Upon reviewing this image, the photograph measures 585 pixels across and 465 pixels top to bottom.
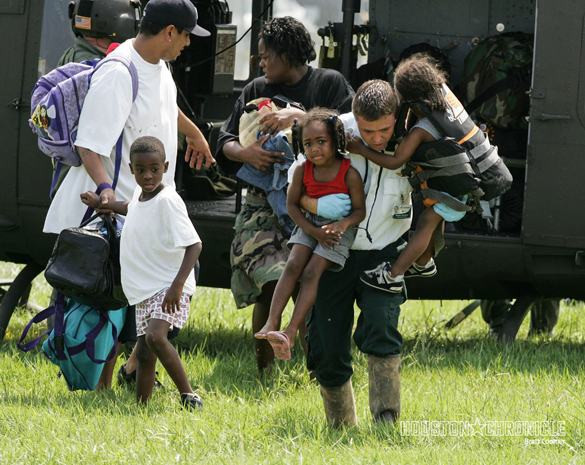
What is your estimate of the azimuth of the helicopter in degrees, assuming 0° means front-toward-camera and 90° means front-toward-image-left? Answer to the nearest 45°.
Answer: approximately 90°

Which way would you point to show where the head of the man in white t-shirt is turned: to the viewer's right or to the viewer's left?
to the viewer's right

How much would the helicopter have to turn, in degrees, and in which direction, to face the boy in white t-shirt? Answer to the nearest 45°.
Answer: approximately 45° to its left

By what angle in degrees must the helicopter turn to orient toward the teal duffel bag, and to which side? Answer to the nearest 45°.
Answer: approximately 45° to its left
